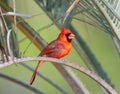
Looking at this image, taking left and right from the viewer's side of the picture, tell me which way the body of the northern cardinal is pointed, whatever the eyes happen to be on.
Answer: facing to the right of the viewer
